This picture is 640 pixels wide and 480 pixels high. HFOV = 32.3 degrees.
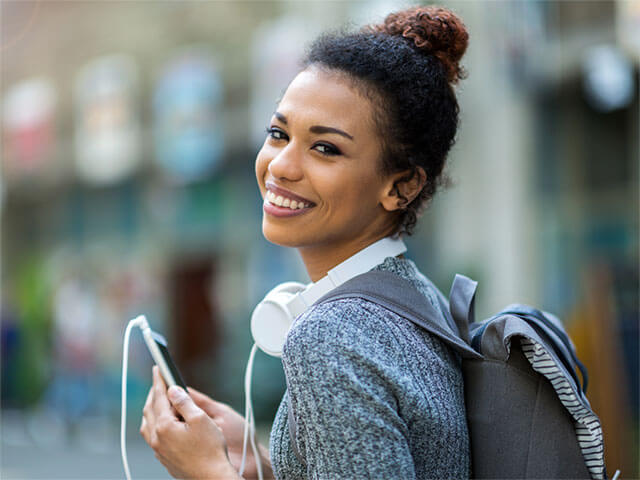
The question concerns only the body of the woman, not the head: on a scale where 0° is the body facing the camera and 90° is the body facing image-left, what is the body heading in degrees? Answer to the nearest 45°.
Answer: approximately 90°
